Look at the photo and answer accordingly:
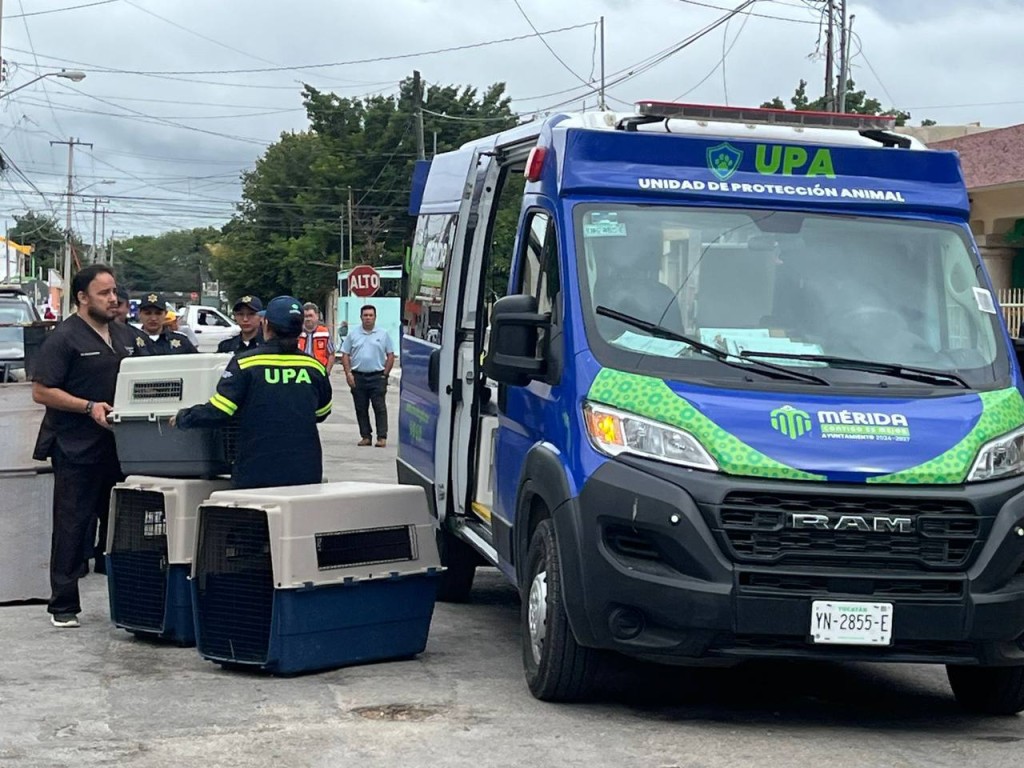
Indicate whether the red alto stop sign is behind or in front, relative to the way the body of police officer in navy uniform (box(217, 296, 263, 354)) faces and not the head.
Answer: behind

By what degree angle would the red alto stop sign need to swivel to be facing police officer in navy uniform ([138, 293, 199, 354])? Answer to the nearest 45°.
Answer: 0° — it already faces them

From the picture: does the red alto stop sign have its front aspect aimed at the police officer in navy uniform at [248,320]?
yes

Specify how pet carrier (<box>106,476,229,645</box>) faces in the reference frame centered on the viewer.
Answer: facing the viewer and to the left of the viewer

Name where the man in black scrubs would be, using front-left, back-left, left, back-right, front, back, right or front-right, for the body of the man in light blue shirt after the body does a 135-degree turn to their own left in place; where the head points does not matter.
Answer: back-right

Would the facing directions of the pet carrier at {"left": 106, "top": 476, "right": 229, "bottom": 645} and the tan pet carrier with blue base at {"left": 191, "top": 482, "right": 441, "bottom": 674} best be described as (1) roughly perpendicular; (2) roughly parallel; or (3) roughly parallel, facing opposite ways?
roughly parallel

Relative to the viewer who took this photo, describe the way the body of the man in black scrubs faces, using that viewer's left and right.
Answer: facing the viewer and to the right of the viewer

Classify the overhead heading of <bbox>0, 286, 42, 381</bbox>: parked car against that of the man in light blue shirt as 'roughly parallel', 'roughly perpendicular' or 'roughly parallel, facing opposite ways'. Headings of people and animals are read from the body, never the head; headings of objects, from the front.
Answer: roughly parallel

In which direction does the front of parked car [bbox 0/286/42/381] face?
toward the camera

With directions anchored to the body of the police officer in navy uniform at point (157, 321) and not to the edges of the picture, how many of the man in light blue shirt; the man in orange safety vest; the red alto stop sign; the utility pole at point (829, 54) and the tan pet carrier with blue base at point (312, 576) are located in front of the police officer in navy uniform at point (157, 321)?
1

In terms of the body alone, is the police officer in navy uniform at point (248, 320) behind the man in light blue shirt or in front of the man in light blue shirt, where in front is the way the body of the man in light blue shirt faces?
in front

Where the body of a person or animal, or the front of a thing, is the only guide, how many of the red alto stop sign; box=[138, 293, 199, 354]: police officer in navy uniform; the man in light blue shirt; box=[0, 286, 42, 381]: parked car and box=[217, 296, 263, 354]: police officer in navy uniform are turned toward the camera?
5

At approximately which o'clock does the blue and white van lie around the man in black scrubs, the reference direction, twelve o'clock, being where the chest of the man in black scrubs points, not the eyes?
The blue and white van is roughly at 12 o'clock from the man in black scrubs.

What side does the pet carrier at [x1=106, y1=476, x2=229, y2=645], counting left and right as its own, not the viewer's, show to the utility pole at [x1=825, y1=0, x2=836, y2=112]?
back

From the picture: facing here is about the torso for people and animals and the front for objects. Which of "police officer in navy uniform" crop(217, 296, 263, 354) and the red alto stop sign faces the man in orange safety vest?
the red alto stop sign

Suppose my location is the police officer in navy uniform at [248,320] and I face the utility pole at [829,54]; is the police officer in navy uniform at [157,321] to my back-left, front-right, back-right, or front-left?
back-left

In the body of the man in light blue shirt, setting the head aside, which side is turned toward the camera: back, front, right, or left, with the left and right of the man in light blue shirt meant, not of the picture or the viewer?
front

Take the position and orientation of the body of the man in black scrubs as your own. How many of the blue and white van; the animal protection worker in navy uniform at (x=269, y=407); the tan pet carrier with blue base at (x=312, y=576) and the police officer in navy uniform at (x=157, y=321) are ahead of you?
3

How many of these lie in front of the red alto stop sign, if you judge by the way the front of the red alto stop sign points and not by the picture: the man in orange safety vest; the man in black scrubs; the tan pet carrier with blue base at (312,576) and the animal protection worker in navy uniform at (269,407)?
4

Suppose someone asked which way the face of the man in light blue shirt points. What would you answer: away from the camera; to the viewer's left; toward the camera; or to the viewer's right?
toward the camera
